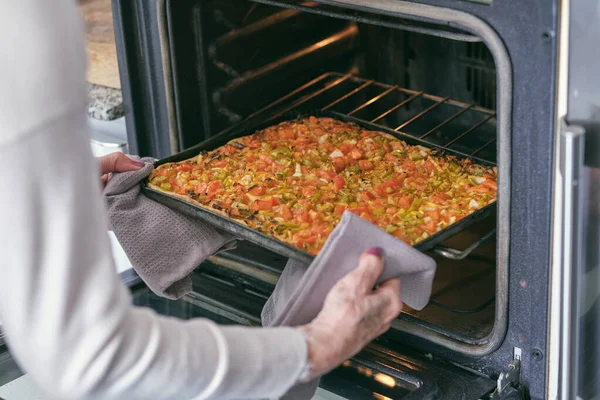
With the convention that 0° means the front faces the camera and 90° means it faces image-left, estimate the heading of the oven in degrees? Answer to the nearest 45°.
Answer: approximately 45°
